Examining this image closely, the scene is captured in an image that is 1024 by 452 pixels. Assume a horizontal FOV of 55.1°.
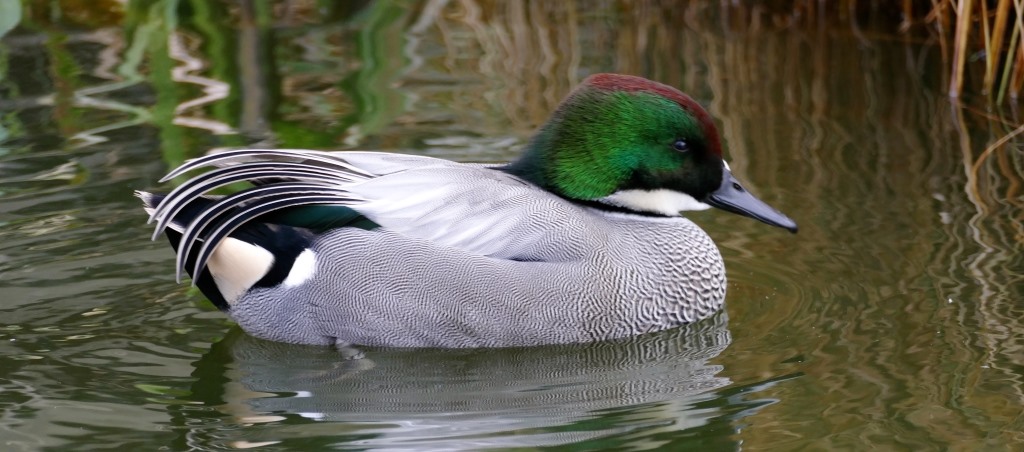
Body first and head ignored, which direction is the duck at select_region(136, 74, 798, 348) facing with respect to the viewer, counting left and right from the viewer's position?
facing to the right of the viewer
